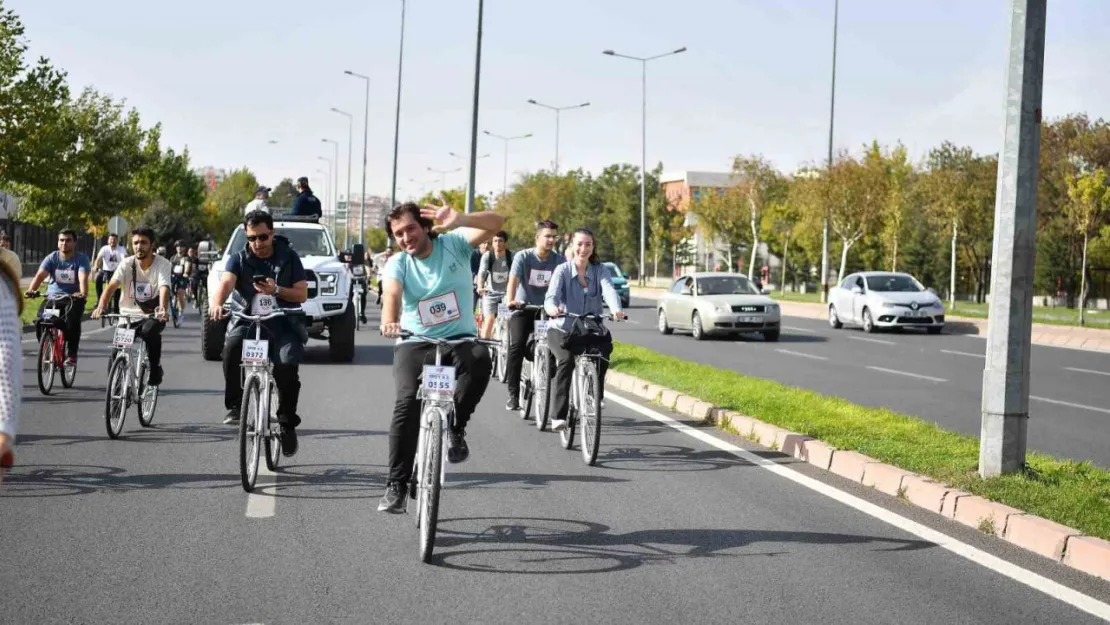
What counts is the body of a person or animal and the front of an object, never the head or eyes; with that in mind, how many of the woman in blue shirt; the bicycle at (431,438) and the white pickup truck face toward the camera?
3

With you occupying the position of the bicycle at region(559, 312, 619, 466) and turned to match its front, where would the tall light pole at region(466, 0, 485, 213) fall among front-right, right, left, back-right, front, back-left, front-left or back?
back

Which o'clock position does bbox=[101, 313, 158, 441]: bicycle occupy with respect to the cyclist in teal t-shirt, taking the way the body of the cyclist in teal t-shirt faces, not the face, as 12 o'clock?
The bicycle is roughly at 5 o'clock from the cyclist in teal t-shirt.

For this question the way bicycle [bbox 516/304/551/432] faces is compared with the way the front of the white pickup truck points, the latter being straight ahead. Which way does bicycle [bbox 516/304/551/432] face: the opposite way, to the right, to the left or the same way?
the same way

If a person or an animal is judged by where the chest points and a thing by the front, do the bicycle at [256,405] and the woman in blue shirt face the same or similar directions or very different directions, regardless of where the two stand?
same or similar directions

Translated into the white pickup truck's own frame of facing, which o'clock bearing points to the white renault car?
The white renault car is roughly at 8 o'clock from the white pickup truck.

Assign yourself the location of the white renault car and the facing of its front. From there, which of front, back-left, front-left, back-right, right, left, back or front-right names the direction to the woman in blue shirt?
front-right

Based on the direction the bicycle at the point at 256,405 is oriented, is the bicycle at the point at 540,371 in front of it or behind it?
behind

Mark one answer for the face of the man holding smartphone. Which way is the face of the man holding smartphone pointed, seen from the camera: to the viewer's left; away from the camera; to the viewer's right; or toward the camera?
toward the camera

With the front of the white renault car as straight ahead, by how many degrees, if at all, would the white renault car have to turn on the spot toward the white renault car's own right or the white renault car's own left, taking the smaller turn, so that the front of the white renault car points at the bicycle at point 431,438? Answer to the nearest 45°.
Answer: approximately 45° to the white renault car's own right

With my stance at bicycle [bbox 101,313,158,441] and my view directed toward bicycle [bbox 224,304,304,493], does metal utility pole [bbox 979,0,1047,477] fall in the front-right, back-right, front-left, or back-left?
front-left

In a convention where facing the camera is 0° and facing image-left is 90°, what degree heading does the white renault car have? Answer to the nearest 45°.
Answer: approximately 315°

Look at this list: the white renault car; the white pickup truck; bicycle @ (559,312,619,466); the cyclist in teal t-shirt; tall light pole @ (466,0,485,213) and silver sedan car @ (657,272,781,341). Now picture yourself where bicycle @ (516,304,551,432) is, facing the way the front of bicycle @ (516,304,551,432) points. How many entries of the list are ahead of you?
2

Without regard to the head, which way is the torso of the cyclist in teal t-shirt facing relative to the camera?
toward the camera

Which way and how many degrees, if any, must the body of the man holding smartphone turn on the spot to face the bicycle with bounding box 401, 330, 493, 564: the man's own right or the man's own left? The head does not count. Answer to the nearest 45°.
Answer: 0° — they already face it

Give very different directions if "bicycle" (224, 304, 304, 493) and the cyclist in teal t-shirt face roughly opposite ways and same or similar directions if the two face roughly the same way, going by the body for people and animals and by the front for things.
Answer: same or similar directions

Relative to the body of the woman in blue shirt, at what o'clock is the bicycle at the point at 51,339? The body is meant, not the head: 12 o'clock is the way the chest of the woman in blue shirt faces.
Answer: The bicycle is roughly at 4 o'clock from the woman in blue shirt.

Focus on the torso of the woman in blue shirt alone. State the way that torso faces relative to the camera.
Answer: toward the camera

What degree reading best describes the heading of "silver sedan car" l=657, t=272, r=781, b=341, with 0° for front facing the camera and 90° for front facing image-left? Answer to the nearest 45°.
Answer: approximately 315°

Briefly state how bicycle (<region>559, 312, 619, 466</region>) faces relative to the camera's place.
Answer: facing the viewer
